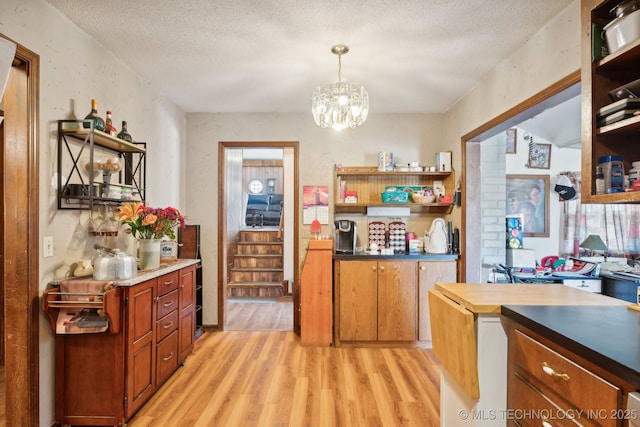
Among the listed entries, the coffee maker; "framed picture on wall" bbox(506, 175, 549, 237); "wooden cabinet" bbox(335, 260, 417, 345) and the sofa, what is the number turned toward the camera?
4

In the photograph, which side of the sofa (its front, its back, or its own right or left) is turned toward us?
front

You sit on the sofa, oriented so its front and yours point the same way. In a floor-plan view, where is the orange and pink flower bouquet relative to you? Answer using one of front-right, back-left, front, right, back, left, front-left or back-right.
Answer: front

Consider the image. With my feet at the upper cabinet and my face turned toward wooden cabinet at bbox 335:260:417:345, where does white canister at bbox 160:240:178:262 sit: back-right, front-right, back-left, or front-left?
front-left

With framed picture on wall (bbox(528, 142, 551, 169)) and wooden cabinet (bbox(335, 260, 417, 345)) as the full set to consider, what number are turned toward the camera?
2

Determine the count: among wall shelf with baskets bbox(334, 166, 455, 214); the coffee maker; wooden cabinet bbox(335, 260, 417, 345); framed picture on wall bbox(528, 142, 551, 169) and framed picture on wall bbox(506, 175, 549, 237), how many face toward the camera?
5

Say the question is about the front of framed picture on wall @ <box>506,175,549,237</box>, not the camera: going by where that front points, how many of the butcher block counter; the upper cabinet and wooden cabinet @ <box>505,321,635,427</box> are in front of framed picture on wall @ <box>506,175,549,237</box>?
3

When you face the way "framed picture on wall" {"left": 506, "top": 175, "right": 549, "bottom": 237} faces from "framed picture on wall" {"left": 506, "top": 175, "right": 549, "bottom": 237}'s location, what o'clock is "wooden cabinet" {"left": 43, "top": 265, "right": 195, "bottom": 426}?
The wooden cabinet is roughly at 1 o'clock from the framed picture on wall.

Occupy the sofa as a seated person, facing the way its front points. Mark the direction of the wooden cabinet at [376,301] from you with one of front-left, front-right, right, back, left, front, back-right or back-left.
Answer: front

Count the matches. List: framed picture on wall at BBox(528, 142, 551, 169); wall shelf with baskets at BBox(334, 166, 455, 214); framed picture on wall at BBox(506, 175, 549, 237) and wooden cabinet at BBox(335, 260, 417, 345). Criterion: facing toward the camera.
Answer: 4

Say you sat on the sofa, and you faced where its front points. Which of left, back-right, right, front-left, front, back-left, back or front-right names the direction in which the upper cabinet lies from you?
front

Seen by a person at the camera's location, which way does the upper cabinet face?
facing the viewer and to the left of the viewer

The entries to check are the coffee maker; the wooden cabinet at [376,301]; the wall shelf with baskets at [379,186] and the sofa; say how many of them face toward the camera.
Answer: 4

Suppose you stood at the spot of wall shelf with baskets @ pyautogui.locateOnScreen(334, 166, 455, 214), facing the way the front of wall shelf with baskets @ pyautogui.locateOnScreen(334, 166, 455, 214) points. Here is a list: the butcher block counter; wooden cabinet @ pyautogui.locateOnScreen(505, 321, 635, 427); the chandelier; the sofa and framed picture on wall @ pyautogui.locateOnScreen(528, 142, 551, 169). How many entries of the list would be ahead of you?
3

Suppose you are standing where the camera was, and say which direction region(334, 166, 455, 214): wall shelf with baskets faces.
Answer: facing the viewer

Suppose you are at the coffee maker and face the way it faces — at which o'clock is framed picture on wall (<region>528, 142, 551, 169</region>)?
The framed picture on wall is roughly at 8 o'clock from the coffee maker.

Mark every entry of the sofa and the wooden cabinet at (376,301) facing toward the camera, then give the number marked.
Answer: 2

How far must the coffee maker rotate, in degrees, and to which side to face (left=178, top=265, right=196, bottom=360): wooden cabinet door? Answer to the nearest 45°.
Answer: approximately 45° to its right

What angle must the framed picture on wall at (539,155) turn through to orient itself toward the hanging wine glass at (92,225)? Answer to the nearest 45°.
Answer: approximately 45° to its right

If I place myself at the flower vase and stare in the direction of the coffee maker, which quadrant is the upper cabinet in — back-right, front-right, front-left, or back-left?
front-right

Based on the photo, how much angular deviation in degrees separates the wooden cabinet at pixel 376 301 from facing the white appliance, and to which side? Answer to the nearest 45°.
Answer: approximately 90° to its left
